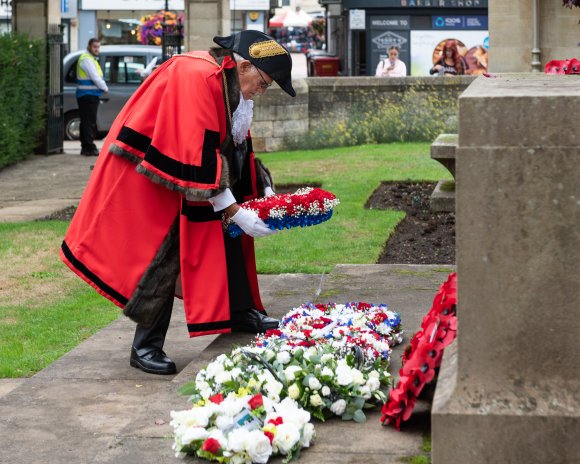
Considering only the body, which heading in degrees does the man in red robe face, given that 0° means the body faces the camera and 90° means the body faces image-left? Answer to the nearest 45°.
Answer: approximately 270°

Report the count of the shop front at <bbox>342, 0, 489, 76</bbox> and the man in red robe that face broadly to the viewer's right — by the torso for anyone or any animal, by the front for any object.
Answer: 1

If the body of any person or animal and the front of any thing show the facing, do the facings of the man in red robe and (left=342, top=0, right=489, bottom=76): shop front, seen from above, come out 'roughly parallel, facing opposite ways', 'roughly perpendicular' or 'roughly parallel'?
roughly perpendicular

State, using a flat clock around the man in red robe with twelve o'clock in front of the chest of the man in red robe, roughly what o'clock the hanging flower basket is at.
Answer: The hanging flower basket is roughly at 9 o'clock from the man in red robe.

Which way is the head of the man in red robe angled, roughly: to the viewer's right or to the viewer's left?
to the viewer's right
